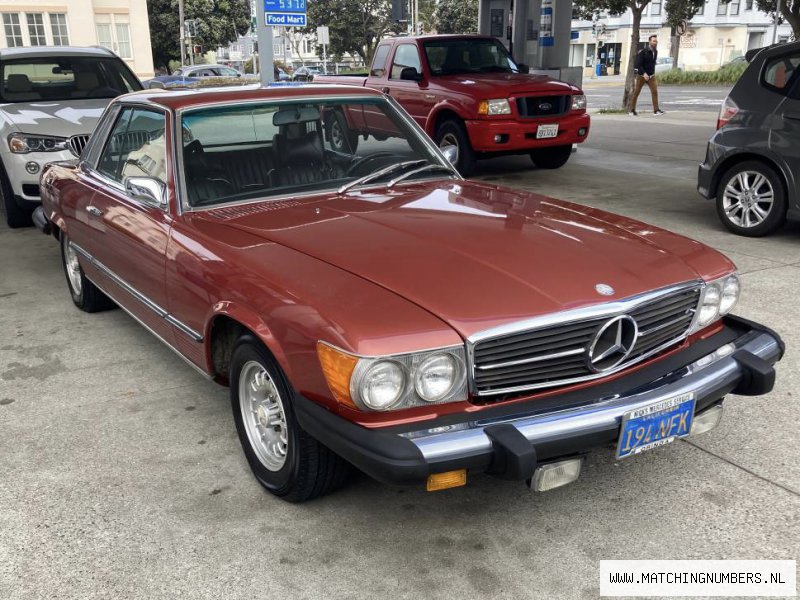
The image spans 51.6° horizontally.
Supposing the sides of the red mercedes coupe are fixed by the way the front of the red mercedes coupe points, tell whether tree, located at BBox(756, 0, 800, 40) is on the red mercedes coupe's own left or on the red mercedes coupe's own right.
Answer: on the red mercedes coupe's own left

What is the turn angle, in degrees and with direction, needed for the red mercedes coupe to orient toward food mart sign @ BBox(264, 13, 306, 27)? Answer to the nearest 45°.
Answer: approximately 135° to its left

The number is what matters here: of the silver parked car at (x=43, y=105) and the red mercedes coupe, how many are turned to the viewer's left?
0

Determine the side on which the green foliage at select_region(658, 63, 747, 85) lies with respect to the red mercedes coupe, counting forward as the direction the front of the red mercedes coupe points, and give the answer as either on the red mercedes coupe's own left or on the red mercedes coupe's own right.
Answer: on the red mercedes coupe's own left

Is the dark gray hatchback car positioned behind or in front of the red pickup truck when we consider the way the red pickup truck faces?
in front

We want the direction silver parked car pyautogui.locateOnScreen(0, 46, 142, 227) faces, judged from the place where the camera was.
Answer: facing the viewer and to the right of the viewer

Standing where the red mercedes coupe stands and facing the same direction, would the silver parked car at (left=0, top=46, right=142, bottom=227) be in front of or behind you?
behind

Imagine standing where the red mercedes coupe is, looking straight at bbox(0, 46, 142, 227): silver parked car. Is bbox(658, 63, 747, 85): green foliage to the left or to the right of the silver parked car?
right

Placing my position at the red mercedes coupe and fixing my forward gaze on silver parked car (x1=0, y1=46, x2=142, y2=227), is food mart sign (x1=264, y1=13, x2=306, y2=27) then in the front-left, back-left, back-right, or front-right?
front-right

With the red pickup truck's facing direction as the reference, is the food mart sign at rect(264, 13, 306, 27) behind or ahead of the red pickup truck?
behind

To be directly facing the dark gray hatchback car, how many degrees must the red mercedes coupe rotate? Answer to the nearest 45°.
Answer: approximately 90° to its left

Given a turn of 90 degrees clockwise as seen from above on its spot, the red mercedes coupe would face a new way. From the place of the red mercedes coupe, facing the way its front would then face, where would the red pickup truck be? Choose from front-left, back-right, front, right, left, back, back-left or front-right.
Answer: back-right
